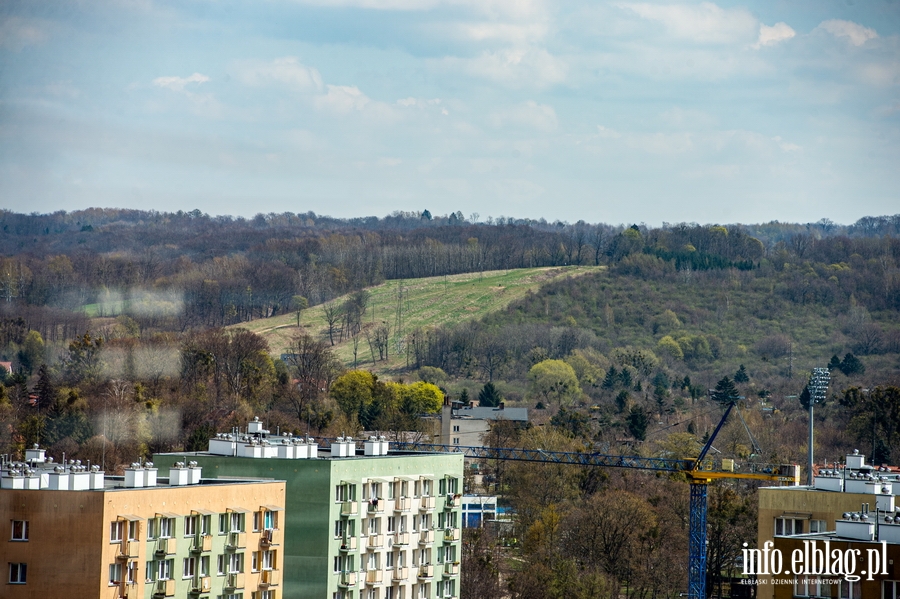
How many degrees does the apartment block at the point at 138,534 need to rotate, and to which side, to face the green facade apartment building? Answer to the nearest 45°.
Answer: approximately 90° to its left

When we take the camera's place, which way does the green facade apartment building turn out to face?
facing the viewer and to the right of the viewer

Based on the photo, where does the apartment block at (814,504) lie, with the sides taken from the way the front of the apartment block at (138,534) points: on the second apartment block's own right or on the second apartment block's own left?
on the second apartment block's own left

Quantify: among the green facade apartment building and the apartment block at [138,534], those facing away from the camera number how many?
0

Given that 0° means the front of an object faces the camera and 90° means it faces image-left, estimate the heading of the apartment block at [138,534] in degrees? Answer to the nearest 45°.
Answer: approximately 315°

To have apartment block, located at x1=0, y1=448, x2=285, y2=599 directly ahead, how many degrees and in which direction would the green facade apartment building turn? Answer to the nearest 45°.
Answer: approximately 90° to its right
